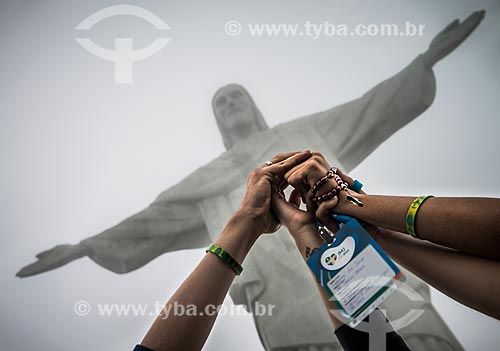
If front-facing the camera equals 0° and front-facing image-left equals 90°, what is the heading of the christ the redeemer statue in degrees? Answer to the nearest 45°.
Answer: approximately 0°
